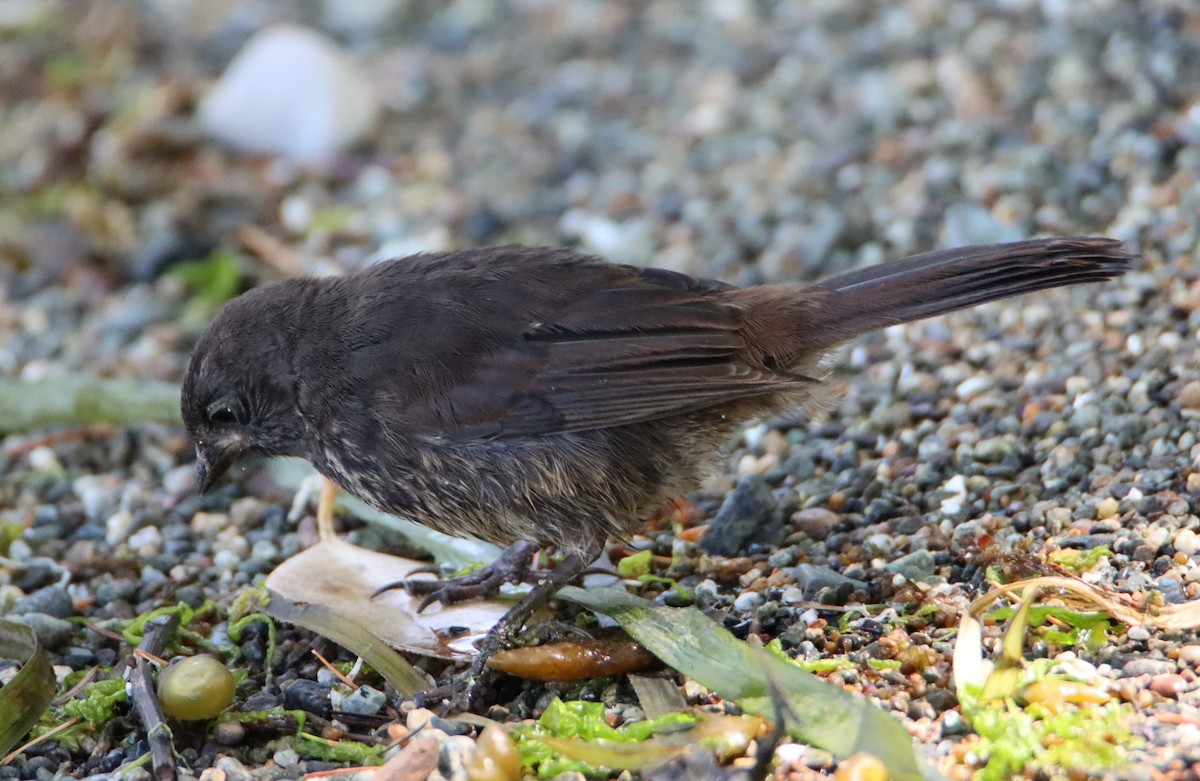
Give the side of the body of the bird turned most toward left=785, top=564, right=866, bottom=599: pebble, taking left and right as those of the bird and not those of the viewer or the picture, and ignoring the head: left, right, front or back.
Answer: back

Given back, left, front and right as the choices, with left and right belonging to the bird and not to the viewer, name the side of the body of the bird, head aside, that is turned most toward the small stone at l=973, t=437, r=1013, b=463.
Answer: back

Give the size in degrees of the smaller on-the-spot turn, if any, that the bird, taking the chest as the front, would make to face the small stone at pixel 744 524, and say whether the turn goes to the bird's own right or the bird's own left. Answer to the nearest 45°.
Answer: approximately 180°

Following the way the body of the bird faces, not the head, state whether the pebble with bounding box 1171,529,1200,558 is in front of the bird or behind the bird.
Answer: behind

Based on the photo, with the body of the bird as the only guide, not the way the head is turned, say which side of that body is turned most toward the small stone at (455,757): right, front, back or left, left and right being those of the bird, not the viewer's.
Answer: left

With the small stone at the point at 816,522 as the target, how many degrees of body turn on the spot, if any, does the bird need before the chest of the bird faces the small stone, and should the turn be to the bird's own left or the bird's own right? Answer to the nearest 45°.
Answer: approximately 180°

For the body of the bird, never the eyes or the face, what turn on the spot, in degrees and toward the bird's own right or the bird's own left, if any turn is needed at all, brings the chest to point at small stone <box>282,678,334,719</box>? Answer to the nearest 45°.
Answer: approximately 45° to the bird's own left

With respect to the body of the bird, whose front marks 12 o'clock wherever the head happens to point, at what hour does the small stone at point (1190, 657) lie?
The small stone is roughly at 7 o'clock from the bird.

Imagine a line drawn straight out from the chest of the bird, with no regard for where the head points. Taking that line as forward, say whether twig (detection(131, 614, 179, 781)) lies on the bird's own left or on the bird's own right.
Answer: on the bird's own left

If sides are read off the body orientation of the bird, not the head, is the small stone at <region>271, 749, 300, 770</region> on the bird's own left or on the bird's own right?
on the bird's own left

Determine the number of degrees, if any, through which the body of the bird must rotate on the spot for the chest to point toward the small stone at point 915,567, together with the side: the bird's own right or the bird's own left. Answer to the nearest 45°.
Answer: approximately 180°

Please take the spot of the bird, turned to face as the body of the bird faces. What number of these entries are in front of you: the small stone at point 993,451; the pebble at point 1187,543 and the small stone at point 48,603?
1

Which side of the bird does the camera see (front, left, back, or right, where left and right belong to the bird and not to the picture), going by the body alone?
left

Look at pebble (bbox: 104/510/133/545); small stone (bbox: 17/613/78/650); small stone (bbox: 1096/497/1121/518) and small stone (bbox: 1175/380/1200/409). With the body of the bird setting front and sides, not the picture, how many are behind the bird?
2

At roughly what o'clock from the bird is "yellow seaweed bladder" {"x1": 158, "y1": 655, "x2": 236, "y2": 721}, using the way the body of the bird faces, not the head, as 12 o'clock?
The yellow seaweed bladder is roughly at 10 o'clock from the bird.
